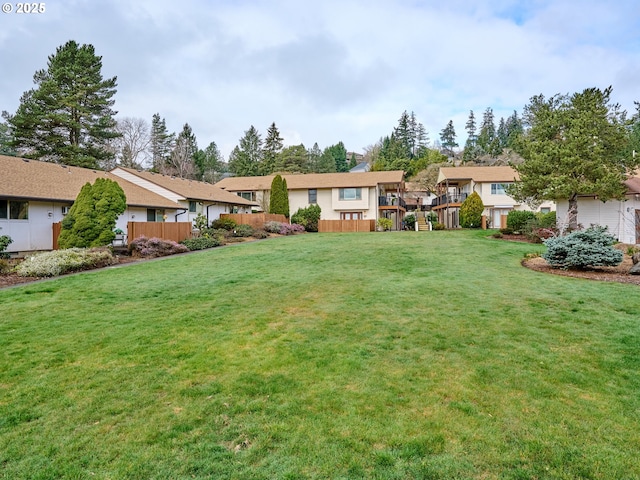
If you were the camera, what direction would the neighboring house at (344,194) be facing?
facing the viewer

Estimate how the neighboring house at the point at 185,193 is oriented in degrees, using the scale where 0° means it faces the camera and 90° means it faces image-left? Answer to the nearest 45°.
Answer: approximately 315°

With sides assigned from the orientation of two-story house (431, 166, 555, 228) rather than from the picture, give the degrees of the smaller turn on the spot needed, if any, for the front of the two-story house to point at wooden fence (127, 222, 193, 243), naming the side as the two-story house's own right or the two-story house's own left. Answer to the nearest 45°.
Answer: approximately 45° to the two-story house's own right

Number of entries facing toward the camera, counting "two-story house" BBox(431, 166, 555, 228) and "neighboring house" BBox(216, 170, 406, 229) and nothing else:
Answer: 2

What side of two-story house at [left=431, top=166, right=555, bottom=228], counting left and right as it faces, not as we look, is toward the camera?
front

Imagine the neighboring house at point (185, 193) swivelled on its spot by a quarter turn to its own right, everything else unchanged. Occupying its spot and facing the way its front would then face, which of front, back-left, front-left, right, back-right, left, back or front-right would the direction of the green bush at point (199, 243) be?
front-left

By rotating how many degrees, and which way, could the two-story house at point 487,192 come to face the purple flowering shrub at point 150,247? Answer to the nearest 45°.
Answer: approximately 45° to its right

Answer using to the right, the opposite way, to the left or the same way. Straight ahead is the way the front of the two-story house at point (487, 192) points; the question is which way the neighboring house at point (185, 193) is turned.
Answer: to the left

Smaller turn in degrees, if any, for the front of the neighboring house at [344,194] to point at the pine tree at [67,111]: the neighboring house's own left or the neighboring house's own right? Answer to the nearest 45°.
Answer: approximately 90° to the neighboring house's own right

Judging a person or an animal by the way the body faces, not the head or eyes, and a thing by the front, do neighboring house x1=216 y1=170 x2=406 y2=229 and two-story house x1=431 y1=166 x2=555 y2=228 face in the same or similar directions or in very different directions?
same or similar directions

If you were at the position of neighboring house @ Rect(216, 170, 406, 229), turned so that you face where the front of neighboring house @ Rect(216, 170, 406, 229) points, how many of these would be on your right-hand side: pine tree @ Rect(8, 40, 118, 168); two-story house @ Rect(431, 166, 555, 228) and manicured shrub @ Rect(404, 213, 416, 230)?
1

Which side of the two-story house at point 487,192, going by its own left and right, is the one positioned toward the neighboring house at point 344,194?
right

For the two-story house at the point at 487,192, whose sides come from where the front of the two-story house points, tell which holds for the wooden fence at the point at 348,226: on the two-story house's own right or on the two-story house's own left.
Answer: on the two-story house's own right
